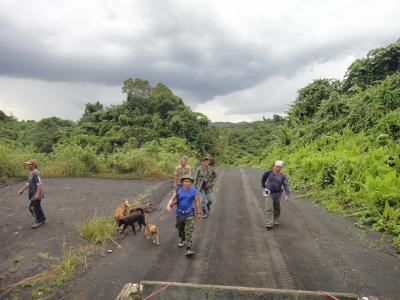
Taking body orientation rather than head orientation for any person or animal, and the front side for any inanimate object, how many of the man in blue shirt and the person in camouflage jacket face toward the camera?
2

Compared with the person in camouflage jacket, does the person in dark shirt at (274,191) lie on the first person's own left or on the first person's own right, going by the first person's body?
on the first person's own left

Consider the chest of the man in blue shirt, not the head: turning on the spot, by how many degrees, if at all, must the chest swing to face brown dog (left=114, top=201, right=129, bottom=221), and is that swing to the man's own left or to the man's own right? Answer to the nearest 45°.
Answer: approximately 135° to the man's own right

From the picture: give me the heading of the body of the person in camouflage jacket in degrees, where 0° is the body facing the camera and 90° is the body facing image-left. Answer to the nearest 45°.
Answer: approximately 0°

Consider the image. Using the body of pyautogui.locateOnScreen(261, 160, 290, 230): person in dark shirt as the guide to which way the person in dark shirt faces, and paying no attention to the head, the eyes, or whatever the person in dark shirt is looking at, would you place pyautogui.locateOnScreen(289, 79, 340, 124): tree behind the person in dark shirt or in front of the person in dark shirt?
behind

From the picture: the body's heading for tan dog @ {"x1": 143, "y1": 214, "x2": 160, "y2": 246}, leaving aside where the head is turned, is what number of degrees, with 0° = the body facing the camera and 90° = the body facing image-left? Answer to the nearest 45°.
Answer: approximately 315°

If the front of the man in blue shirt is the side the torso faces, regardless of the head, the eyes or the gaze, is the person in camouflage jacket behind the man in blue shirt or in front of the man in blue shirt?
behind

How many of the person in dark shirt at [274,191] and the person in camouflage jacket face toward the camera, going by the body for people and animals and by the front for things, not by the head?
2

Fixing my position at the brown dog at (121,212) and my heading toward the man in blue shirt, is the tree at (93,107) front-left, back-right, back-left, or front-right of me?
back-left

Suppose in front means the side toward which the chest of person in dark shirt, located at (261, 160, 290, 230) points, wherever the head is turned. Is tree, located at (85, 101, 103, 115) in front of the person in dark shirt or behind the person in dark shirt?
behind
